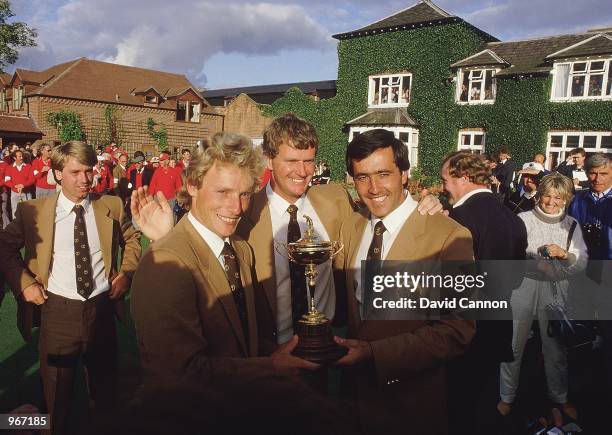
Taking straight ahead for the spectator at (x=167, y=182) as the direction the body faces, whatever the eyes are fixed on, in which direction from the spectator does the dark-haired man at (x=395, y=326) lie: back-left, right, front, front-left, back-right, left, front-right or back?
front

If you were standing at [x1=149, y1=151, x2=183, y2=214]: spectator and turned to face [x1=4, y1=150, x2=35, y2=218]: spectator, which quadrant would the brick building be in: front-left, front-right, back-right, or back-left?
front-right

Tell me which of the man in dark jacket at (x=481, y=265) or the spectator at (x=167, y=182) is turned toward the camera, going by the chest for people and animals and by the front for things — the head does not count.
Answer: the spectator

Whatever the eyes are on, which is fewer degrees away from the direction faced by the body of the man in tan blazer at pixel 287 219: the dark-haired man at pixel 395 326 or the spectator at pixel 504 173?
the dark-haired man

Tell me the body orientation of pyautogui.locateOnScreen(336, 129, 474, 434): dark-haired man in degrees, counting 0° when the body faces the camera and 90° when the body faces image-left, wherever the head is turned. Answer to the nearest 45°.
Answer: approximately 45°

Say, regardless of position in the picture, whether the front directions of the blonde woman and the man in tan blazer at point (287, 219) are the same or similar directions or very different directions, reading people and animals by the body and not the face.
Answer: same or similar directions

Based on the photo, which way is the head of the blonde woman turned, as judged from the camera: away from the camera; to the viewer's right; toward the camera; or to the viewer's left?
toward the camera

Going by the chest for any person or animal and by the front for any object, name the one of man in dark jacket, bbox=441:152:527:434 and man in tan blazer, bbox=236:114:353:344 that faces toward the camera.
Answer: the man in tan blazer

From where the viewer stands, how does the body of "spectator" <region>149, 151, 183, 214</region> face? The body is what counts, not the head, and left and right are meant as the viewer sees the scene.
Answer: facing the viewer

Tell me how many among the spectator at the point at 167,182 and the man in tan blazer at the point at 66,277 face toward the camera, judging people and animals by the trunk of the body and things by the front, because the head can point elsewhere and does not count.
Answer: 2

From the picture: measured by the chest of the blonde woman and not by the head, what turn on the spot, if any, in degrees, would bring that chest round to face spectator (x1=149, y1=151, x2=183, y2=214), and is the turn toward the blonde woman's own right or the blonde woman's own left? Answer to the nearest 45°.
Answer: approximately 135° to the blonde woman's own right

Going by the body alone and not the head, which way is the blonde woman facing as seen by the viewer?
toward the camera

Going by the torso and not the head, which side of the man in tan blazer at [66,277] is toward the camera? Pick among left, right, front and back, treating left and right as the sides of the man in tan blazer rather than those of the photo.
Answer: front

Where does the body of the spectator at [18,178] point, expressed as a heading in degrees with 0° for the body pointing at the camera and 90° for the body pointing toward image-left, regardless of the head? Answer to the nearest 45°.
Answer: approximately 0°

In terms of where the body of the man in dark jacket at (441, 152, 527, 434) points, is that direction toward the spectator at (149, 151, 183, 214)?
yes

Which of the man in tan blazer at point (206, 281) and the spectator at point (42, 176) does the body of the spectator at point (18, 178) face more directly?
the man in tan blazer

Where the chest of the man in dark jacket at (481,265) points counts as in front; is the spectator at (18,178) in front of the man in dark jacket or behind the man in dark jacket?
in front

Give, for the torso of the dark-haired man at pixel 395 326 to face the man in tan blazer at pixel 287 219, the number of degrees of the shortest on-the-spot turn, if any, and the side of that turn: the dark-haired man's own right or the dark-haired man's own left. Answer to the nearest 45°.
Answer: approximately 90° to the dark-haired man's own right

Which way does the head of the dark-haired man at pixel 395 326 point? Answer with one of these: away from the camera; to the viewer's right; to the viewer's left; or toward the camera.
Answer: toward the camera

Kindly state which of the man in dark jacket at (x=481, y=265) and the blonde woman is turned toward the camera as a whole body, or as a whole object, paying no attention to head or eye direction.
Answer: the blonde woman
